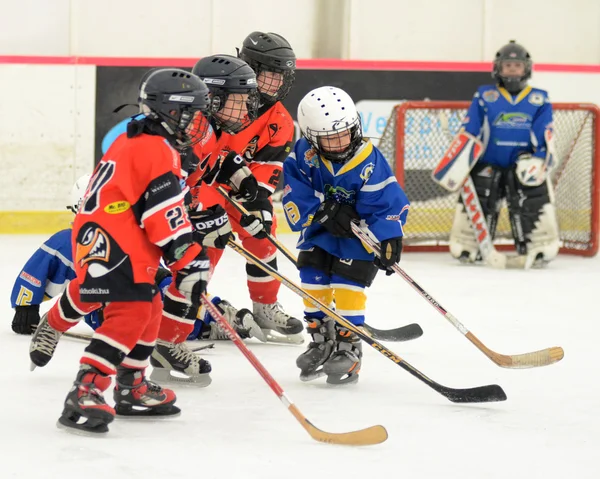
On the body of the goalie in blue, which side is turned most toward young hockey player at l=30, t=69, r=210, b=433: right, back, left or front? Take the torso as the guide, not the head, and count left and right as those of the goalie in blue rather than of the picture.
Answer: front

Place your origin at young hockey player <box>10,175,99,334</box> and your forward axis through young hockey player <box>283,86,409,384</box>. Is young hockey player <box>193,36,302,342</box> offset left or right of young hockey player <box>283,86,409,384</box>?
left

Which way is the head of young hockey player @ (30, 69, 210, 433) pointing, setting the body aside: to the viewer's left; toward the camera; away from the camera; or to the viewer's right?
to the viewer's right

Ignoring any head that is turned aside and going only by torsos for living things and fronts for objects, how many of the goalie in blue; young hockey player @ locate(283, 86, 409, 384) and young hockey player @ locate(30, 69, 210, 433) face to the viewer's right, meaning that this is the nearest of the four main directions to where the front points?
1

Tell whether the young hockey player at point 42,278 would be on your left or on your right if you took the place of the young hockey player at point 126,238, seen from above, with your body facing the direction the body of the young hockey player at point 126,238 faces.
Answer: on your left

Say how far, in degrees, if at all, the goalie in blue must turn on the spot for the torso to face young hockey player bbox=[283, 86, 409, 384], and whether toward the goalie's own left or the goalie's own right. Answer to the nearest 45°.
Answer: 0° — they already face them

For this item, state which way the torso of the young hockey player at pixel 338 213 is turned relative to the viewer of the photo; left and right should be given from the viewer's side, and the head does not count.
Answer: facing the viewer

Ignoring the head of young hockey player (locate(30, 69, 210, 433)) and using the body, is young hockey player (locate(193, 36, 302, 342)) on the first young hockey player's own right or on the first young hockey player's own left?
on the first young hockey player's own left

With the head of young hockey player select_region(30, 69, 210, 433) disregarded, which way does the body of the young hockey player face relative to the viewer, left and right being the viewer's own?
facing to the right of the viewer

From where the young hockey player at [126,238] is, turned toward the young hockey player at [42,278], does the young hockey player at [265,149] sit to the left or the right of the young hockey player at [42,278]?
right

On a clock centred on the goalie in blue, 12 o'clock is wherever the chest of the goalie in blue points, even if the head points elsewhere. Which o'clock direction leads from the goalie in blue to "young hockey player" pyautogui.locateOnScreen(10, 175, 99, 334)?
The young hockey player is roughly at 1 o'clock from the goalie in blue.

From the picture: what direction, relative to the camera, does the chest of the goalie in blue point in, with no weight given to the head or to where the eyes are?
toward the camera

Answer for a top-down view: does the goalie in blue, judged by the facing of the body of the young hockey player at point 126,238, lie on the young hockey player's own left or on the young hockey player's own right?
on the young hockey player's own left
